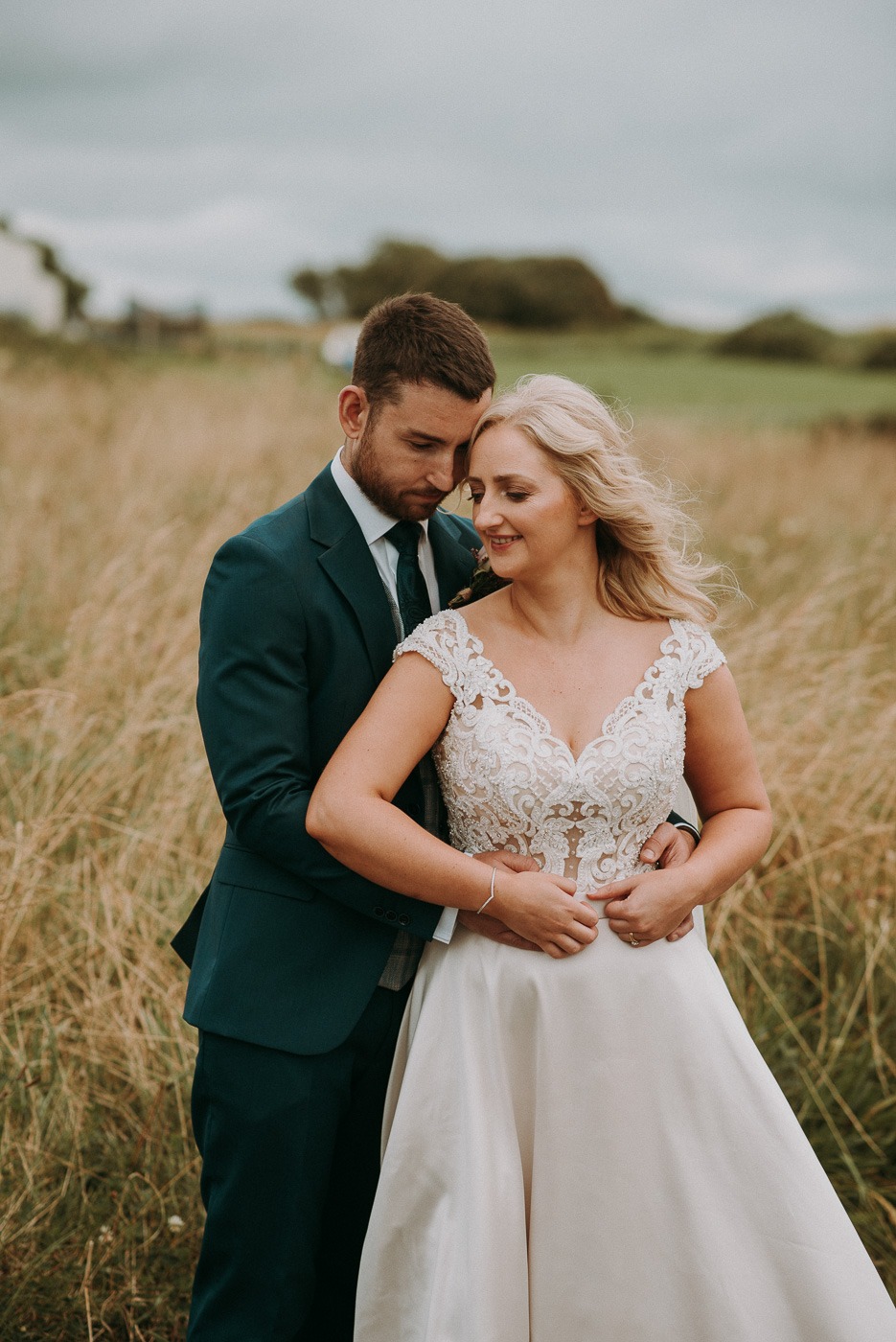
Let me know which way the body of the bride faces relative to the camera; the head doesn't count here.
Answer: toward the camera

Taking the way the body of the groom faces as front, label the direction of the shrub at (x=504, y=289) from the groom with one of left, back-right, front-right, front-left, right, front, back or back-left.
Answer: back-left

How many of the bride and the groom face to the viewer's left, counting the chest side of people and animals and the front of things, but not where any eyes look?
0

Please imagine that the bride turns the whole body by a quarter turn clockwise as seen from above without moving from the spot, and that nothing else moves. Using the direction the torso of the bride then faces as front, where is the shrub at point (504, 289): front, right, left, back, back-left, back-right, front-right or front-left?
right

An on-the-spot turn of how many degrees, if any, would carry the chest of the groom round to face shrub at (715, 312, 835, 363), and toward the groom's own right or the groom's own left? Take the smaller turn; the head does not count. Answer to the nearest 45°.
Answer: approximately 135° to the groom's own left

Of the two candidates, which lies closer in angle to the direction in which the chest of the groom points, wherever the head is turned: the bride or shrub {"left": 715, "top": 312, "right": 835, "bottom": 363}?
the bride

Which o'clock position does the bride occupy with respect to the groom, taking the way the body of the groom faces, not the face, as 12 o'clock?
The bride is roughly at 11 o'clock from the groom.

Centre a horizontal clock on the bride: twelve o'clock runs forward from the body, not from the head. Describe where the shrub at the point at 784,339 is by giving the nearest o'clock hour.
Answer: The shrub is roughly at 6 o'clock from the bride.

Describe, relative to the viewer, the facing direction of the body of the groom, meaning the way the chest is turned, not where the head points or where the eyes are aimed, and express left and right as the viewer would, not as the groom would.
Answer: facing the viewer and to the right of the viewer

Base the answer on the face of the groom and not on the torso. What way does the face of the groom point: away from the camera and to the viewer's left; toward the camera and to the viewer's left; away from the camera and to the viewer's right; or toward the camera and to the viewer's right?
toward the camera and to the viewer's right

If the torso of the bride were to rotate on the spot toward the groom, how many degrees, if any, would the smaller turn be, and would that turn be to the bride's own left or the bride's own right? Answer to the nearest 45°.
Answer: approximately 90° to the bride's own right
